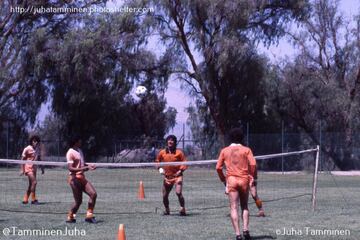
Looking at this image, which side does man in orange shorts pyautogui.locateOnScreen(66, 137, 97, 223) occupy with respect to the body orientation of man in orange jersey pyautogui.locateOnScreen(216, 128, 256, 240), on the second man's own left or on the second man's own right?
on the second man's own left

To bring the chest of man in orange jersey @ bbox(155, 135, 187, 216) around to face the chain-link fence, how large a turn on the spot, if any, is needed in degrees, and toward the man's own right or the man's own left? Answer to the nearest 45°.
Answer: approximately 180°

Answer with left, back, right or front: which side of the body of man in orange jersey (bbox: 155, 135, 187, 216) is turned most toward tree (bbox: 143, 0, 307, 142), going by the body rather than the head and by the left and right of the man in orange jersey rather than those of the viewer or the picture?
back

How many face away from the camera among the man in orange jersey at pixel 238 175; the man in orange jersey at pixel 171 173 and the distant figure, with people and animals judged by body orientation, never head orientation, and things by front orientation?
1

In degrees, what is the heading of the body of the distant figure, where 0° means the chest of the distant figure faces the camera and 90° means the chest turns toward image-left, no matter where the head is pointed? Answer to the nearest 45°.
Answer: approximately 315°

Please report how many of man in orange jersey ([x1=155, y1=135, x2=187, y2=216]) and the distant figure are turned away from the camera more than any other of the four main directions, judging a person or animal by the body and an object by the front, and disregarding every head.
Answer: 0

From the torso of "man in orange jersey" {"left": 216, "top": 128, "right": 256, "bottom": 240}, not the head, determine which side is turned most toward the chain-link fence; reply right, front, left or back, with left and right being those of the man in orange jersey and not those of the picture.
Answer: front

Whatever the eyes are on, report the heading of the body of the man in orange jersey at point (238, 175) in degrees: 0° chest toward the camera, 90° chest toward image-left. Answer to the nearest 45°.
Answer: approximately 180°

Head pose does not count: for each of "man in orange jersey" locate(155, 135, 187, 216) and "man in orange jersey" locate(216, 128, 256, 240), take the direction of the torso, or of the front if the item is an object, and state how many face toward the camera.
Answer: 1

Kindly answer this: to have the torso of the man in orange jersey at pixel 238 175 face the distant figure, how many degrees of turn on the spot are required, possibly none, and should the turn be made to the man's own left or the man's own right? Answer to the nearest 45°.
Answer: approximately 45° to the man's own left

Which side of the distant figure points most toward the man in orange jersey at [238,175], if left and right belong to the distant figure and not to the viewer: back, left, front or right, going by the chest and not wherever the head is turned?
front
